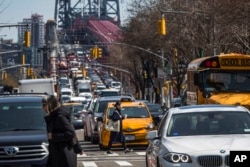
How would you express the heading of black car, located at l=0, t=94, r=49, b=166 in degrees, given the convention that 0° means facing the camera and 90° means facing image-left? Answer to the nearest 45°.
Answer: approximately 0°

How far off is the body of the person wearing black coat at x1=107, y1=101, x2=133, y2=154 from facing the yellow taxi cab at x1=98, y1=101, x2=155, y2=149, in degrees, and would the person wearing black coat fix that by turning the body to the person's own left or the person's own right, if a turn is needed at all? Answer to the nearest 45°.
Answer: approximately 45° to the person's own left

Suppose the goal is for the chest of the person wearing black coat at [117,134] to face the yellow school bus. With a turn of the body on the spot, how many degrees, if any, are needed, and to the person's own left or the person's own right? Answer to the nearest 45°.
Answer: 0° — they already face it

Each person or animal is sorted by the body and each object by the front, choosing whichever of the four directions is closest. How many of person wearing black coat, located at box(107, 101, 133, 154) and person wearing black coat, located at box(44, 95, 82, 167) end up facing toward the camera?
0

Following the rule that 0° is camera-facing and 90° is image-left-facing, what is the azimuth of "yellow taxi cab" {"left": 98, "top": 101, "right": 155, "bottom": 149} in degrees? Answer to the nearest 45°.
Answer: approximately 0°

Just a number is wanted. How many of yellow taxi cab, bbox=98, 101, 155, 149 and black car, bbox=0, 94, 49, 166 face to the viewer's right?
0
